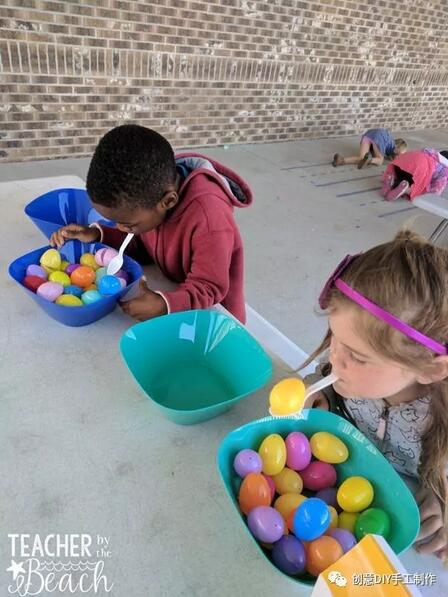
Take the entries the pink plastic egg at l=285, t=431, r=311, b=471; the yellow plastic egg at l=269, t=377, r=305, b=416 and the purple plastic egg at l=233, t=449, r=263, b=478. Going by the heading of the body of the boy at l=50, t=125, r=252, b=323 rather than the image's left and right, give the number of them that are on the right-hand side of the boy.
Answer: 0

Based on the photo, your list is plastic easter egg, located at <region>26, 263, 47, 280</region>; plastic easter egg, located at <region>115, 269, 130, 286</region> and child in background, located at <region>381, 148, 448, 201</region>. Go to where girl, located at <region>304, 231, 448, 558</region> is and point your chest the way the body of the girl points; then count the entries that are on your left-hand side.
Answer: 0

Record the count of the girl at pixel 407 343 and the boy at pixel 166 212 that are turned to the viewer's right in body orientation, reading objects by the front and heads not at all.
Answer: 0

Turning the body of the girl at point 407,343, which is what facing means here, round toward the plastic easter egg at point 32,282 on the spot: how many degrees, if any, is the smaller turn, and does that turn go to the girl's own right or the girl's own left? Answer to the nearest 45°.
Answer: approximately 45° to the girl's own right

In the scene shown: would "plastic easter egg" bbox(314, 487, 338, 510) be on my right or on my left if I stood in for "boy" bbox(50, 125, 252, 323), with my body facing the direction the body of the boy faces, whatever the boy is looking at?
on my left

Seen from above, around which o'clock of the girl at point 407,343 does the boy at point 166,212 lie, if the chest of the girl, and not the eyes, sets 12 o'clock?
The boy is roughly at 2 o'clock from the girl.

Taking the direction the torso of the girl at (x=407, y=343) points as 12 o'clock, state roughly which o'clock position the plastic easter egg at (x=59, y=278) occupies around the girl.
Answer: The plastic easter egg is roughly at 1 o'clock from the girl.

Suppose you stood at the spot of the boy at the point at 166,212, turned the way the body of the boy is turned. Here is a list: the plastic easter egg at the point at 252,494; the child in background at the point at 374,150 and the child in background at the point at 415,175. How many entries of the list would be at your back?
2

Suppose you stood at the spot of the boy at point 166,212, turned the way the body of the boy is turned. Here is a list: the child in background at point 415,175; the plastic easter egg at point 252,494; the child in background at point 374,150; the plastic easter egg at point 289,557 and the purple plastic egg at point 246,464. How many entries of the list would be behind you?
2

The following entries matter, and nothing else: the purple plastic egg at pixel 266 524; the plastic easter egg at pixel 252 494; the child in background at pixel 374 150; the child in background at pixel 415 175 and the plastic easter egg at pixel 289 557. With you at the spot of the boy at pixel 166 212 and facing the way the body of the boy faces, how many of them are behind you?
2

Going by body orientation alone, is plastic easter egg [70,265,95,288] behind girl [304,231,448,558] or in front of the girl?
in front

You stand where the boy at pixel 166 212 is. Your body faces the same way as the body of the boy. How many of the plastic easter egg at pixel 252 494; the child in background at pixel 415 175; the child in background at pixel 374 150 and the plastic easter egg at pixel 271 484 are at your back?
2

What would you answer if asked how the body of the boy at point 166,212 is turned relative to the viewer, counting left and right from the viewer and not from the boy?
facing the viewer and to the left of the viewer

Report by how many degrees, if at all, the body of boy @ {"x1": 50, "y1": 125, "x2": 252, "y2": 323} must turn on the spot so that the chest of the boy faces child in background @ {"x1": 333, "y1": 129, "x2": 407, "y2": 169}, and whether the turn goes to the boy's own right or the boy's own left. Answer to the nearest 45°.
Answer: approximately 180°
